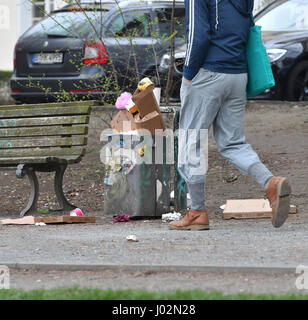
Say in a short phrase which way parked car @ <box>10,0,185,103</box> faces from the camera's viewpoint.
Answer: facing away from the viewer and to the right of the viewer

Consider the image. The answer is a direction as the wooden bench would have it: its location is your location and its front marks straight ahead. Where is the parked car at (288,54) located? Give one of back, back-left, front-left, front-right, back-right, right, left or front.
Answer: back

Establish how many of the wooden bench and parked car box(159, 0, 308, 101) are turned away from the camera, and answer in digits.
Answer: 0

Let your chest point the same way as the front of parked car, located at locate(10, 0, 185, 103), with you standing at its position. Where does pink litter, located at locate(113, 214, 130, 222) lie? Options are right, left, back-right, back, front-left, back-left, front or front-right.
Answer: back-right

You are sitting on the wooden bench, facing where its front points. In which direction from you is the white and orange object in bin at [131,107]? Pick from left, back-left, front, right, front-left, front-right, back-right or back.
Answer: left

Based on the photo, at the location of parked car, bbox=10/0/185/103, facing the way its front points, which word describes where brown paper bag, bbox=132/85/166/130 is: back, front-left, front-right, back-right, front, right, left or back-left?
back-right

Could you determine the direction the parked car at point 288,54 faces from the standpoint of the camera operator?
facing the viewer and to the left of the viewer

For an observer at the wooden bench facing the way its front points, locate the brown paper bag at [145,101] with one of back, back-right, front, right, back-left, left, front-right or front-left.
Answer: left
